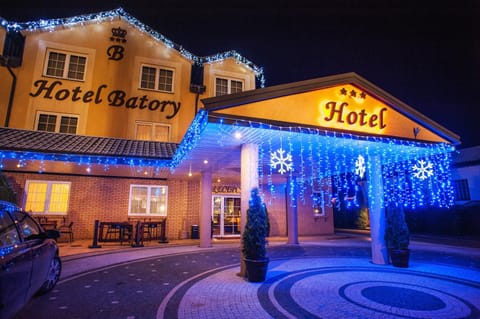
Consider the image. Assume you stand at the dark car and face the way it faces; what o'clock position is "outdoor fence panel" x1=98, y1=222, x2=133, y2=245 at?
The outdoor fence panel is roughly at 11 o'clock from the dark car.

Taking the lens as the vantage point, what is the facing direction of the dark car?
facing away from the viewer and to the right of the viewer
